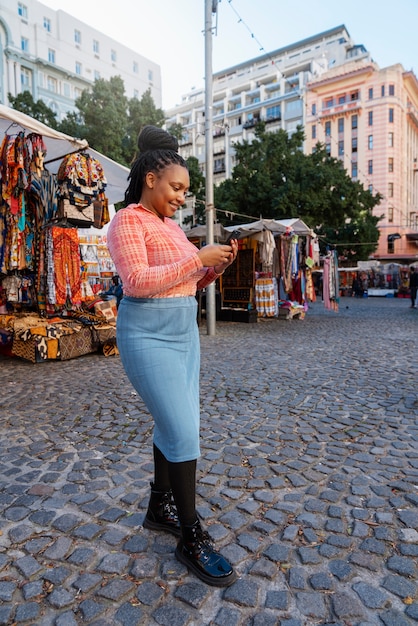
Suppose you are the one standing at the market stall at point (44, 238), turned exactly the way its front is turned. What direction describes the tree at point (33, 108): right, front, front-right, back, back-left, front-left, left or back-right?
back-left

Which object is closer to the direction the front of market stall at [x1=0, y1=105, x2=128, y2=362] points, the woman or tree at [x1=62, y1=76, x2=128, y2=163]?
the woman

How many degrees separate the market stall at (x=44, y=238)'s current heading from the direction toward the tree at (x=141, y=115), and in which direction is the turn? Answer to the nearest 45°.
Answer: approximately 135° to its left

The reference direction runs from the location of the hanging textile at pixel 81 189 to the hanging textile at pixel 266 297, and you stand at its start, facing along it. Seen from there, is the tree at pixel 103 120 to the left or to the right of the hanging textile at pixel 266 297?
left

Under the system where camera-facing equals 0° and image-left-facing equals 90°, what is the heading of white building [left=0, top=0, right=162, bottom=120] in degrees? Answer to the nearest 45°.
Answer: approximately 315°
